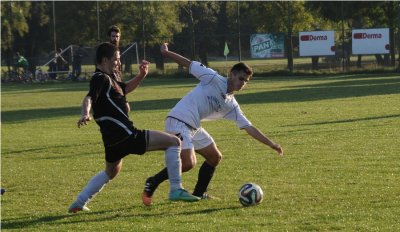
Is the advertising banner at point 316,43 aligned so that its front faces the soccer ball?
yes

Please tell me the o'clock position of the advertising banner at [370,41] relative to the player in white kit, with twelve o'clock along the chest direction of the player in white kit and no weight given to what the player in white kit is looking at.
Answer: The advertising banner is roughly at 8 o'clock from the player in white kit.

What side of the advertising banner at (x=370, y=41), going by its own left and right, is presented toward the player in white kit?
front

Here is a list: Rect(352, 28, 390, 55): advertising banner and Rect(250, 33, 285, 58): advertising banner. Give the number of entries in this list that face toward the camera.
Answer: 2

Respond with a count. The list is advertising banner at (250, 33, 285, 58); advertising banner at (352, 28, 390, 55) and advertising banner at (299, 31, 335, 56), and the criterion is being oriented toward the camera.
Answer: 3

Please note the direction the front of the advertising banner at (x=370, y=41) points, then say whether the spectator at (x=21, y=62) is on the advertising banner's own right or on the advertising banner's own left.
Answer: on the advertising banner's own right

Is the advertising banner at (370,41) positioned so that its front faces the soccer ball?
yes

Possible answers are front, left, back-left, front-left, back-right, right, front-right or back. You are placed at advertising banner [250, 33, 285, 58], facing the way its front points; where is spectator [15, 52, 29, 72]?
right

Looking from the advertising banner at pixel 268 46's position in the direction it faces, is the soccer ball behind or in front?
in front

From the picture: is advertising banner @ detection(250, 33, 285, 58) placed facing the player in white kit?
yes

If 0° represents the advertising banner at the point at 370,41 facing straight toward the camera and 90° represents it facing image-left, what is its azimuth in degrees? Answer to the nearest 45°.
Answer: approximately 0°
